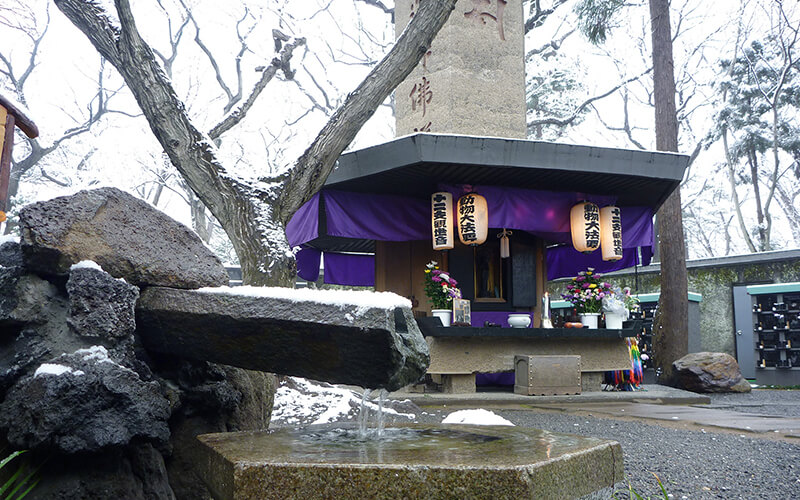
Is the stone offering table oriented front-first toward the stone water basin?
yes

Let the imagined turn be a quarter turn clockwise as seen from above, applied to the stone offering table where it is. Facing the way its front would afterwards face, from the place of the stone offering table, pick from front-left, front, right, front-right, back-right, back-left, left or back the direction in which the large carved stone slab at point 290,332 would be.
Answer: left

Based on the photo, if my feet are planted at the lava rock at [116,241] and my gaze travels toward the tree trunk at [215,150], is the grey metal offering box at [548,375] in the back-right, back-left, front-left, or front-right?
front-right

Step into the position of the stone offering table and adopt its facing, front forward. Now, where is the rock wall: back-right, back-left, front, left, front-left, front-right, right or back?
front

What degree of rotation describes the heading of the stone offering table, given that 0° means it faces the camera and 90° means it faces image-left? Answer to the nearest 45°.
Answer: approximately 0°

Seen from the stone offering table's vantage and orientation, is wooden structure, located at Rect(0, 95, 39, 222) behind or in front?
in front

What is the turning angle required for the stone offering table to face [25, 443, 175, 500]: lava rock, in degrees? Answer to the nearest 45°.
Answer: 0° — it already faces it

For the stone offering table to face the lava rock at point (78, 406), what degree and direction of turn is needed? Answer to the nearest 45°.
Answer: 0° — it already faces it

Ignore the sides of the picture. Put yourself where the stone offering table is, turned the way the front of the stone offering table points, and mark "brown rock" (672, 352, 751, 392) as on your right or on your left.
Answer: on your left
